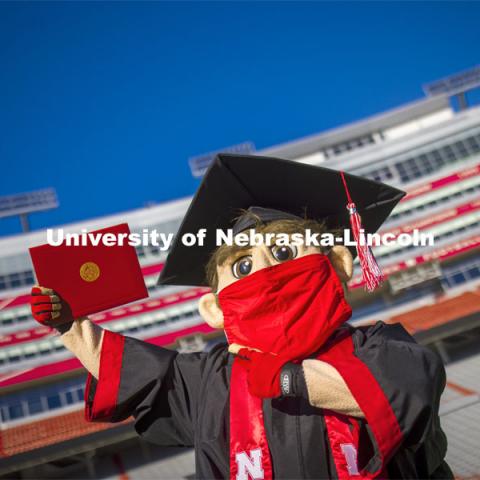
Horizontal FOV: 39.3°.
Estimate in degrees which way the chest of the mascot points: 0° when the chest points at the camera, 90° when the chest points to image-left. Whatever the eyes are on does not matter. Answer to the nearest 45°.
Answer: approximately 0°
